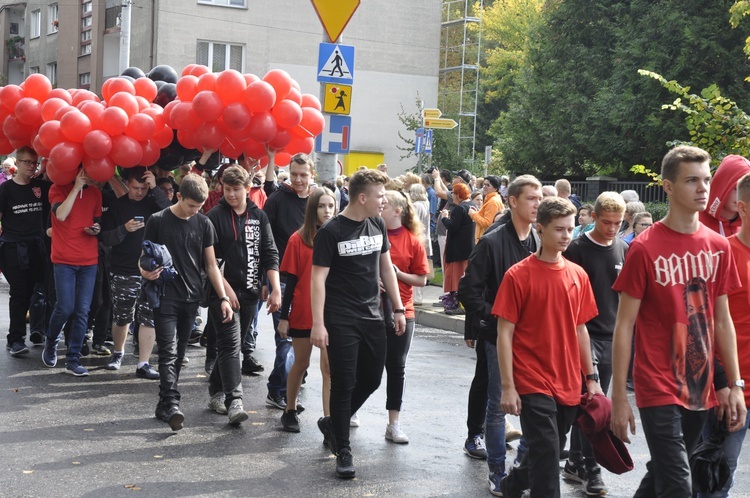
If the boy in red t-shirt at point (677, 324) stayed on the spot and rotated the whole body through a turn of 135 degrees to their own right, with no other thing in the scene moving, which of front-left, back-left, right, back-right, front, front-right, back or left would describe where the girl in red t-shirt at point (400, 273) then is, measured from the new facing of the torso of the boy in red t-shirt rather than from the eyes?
front-right

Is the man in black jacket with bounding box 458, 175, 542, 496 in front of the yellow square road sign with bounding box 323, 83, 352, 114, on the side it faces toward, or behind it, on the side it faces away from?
in front

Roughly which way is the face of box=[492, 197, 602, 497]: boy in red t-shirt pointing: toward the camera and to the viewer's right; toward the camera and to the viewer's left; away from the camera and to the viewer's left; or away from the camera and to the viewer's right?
toward the camera and to the viewer's right

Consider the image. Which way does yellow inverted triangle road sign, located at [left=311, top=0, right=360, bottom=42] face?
toward the camera

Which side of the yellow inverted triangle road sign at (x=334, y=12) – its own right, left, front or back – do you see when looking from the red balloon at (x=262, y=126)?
front

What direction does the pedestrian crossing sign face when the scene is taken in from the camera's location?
facing the viewer

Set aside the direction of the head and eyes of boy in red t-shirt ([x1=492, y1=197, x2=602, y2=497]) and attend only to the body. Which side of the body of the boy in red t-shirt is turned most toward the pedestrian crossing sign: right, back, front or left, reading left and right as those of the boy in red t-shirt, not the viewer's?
back

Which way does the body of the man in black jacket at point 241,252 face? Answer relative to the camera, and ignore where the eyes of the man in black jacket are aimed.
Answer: toward the camera
